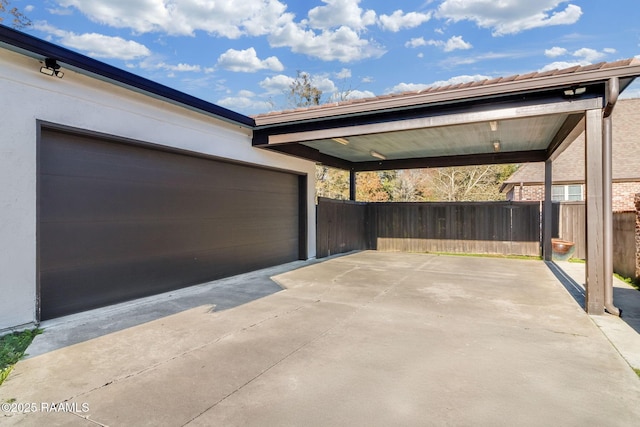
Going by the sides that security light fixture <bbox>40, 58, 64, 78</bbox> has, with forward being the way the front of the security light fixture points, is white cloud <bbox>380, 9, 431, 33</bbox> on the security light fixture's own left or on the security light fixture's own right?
on the security light fixture's own left

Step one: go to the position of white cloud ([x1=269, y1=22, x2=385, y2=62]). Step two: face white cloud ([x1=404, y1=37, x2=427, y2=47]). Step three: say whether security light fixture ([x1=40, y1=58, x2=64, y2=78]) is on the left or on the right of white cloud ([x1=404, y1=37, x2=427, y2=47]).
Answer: right

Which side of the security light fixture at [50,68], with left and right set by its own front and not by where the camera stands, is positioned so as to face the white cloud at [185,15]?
left

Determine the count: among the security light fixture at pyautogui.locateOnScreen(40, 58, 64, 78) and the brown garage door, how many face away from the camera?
0

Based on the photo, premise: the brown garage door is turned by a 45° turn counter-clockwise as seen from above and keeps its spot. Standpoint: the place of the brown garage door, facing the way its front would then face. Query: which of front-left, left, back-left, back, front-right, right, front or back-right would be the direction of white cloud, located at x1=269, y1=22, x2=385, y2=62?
front-left

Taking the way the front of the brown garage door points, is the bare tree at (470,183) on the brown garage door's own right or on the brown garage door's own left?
on the brown garage door's own left

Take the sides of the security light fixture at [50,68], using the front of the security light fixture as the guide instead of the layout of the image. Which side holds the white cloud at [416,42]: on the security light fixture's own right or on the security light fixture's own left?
on the security light fixture's own left

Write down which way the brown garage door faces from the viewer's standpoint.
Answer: facing the viewer and to the right of the viewer

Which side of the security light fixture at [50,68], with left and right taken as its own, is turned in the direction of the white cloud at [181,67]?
left

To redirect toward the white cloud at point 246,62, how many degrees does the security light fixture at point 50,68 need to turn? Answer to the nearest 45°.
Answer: approximately 90° to its left

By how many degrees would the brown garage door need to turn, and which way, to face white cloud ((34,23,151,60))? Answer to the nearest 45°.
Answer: approximately 135° to its left
